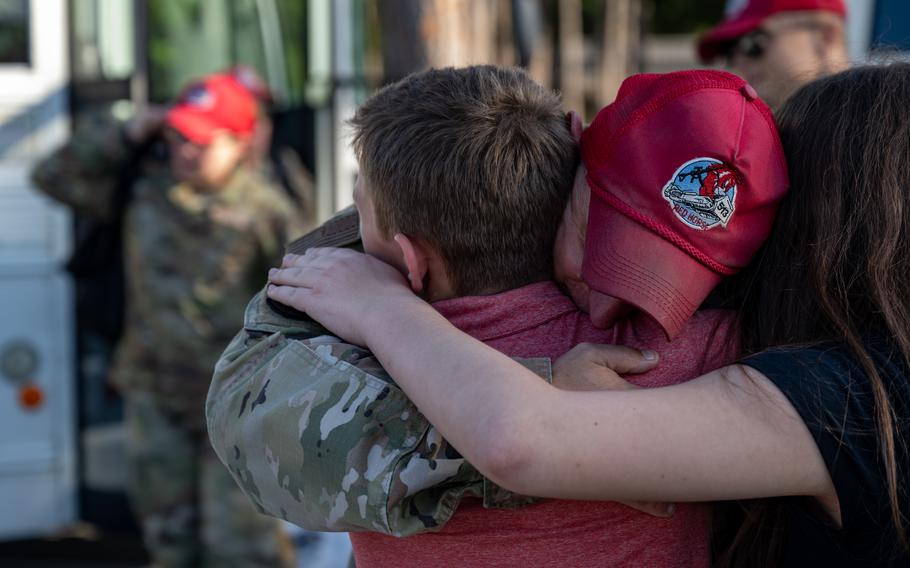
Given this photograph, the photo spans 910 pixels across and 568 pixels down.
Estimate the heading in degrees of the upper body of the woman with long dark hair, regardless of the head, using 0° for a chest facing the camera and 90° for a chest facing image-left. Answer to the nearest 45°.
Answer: approximately 135°

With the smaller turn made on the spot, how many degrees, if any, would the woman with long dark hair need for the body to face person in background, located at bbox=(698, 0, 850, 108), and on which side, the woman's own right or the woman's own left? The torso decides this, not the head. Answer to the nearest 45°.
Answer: approximately 45° to the woman's own right

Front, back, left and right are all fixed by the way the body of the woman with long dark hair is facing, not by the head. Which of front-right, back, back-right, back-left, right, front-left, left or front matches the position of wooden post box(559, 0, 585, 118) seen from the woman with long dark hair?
front-right

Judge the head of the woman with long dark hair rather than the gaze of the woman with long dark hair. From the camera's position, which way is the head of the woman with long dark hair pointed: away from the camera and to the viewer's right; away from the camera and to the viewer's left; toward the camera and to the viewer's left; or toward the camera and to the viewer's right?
away from the camera and to the viewer's left

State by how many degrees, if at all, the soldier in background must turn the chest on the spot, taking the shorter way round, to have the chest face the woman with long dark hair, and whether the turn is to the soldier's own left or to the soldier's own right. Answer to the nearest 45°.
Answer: approximately 45° to the soldier's own left

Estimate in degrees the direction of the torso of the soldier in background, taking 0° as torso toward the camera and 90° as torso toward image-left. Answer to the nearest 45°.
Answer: approximately 45°
